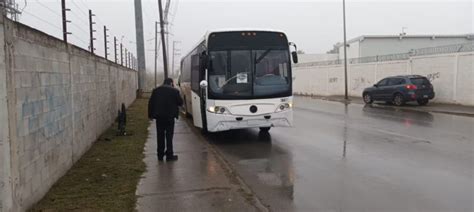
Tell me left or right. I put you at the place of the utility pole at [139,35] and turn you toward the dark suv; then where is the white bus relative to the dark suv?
right

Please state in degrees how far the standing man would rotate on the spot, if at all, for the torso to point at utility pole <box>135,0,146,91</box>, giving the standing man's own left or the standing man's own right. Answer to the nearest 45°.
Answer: approximately 45° to the standing man's own left

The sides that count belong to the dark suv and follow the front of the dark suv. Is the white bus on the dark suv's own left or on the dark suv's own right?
on the dark suv's own left

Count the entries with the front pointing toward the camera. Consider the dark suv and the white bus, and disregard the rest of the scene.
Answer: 1

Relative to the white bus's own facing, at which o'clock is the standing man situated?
The standing man is roughly at 1 o'clock from the white bus.

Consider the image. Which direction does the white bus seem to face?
toward the camera

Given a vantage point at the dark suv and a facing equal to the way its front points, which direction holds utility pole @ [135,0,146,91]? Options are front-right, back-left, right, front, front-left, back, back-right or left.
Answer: front-left

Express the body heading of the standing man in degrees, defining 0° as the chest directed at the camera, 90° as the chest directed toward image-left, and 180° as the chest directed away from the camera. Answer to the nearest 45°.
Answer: approximately 225°

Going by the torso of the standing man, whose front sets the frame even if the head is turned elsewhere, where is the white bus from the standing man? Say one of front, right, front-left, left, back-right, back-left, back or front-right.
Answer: front

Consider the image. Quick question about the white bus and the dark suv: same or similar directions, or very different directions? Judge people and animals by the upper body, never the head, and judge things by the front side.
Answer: very different directions

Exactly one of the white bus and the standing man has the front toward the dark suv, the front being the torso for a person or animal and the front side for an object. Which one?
the standing man

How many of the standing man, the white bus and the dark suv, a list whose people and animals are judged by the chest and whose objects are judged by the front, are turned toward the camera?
1

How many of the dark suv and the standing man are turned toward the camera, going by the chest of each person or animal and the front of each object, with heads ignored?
0
